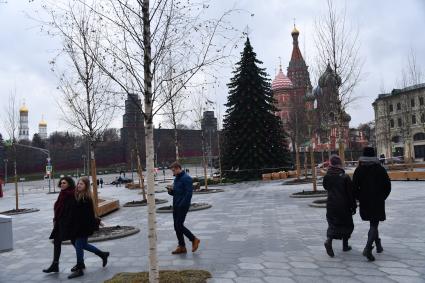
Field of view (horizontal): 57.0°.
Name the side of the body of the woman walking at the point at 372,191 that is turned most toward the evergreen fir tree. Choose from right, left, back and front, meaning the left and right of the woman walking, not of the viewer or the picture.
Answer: front

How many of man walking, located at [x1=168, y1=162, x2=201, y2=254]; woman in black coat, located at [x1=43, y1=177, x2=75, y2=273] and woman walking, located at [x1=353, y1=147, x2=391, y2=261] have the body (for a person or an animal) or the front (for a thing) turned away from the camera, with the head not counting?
1

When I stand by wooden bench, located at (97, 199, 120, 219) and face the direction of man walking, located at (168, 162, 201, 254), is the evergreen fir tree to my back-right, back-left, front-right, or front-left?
back-left

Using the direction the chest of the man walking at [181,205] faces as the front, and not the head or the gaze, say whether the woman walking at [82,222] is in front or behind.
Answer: in front

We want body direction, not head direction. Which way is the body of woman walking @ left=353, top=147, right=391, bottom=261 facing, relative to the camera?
away from the camera

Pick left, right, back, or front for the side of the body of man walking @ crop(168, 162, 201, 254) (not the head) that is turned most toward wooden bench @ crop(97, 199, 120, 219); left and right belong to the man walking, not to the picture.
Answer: right

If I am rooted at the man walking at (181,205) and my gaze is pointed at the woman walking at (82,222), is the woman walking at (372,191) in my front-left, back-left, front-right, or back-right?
back-left

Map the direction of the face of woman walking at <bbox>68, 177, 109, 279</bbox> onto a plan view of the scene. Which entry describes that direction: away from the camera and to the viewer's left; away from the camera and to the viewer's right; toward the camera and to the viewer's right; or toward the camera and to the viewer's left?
toward the camera and to the viewer's left

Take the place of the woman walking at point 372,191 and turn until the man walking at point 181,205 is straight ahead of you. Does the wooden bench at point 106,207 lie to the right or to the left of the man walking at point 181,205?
right
